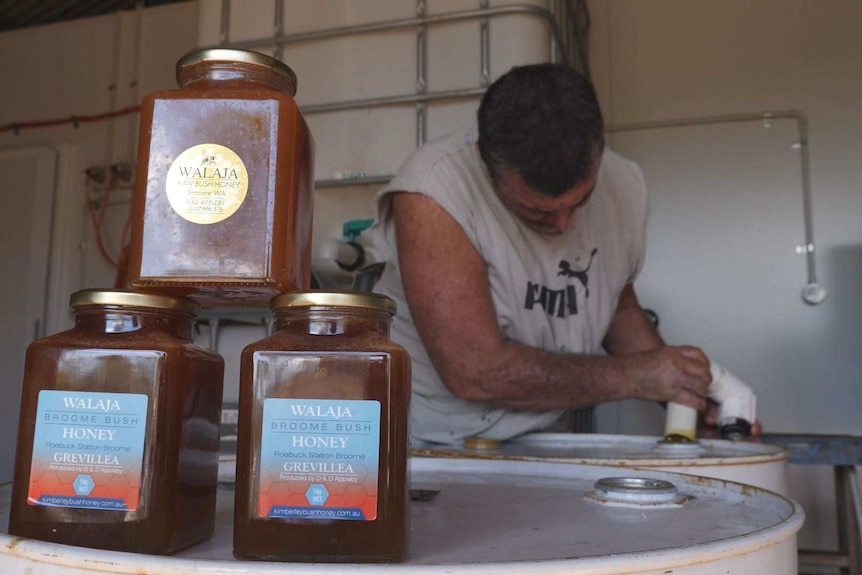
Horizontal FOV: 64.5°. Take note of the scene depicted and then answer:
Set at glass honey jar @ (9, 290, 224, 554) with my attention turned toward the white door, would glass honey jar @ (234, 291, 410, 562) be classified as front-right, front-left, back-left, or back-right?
back-right

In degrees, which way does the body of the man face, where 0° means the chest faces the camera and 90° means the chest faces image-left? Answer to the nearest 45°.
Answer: approximately 315°

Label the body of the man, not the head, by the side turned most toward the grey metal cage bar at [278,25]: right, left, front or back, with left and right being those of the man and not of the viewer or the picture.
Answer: back

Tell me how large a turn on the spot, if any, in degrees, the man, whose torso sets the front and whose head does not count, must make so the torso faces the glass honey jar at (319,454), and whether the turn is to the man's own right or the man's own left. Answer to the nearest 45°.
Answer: approximately 45° to the man's own right

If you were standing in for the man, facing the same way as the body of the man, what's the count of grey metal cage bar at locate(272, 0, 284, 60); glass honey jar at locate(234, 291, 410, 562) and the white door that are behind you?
2

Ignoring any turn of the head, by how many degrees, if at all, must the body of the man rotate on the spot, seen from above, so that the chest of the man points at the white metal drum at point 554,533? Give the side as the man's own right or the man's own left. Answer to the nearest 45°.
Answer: approximately 45° to the man's own right

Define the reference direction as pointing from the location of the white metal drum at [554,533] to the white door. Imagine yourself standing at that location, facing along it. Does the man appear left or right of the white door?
right
